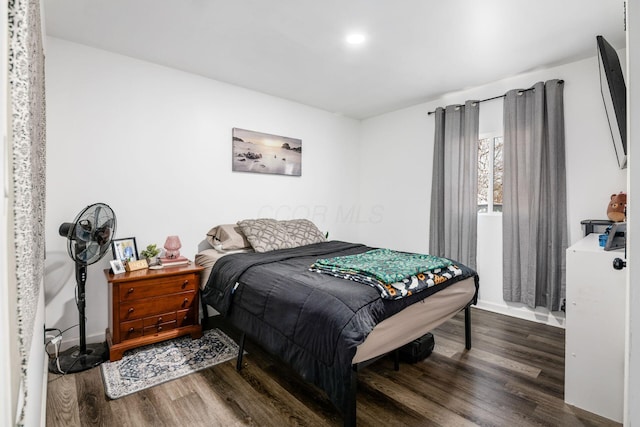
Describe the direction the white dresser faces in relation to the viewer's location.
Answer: facing away from the viewer and to the left of the viewer

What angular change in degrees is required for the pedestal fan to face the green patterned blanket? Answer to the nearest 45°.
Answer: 0° — it already faces it

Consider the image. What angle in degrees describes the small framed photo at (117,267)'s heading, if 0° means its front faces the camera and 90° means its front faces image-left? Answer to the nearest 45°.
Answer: approximately 315°

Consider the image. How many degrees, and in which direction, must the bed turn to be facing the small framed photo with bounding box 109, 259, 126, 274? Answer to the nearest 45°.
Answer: approximately 135° to its right

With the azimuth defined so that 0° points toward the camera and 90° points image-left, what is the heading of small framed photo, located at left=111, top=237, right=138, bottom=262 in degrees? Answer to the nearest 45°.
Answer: approximately 315°

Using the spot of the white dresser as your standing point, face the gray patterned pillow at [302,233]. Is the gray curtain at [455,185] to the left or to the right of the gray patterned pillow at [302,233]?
right
